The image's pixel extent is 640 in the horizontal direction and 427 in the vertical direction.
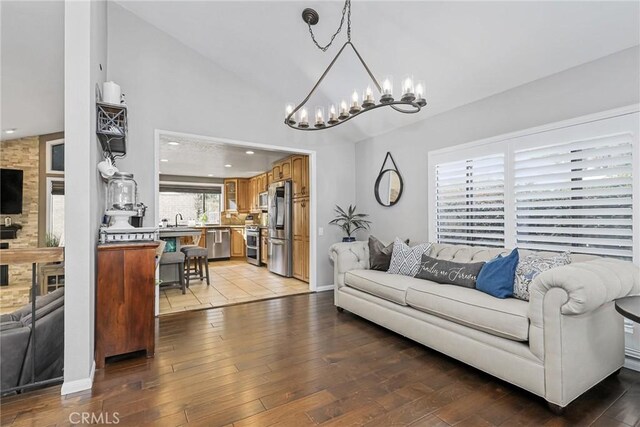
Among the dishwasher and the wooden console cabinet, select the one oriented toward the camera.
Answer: the dishwasher

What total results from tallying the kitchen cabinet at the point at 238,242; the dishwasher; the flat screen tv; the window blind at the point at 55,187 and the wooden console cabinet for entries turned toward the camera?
4

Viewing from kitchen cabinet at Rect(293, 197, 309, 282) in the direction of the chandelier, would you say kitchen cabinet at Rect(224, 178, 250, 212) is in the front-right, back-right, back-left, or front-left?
back-right

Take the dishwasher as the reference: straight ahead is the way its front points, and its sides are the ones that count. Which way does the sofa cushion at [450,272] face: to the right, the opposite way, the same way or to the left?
to the right

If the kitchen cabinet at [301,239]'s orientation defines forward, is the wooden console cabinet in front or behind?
in front

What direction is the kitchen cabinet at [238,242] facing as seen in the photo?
toward the camera

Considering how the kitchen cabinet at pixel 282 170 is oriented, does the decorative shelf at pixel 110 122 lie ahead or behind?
ahead

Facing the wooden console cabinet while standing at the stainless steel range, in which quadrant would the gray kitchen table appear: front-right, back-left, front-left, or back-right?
front-right

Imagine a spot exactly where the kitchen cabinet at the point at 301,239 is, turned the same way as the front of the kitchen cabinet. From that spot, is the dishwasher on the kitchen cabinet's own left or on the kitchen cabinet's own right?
on the kitchen cabinet's own right

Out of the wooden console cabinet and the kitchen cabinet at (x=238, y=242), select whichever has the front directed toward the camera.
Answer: the kitchen cabinet

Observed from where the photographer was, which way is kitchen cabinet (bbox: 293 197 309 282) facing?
facing the viewer and to the left of the viewer

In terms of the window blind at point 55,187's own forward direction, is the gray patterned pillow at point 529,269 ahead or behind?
ahead

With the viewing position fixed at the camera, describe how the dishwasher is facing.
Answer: facing the viewer
